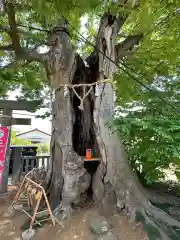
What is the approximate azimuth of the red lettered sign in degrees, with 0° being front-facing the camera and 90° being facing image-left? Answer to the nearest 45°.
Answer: approximately 0°

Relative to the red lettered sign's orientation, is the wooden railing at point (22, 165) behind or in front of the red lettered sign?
behind
